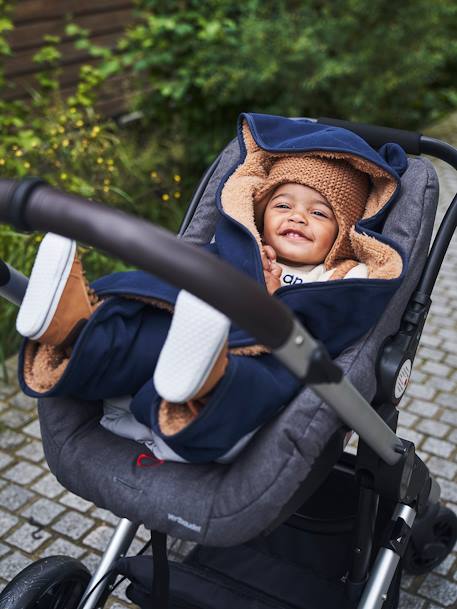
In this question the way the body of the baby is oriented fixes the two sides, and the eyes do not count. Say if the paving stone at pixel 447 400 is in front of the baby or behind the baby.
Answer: behind

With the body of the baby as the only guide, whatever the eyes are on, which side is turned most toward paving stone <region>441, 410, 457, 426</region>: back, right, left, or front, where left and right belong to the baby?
back

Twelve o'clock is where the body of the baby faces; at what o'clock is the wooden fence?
The wooden fence is roughly at 4 o'clock from the baby.

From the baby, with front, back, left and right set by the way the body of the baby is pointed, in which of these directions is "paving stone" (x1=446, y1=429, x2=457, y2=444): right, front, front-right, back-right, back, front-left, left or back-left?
back

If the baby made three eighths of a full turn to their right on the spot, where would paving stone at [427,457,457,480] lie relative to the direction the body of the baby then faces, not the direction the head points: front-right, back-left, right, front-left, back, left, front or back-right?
front-right

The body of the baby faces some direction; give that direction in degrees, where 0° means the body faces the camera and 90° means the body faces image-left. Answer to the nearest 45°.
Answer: approximately 45°
